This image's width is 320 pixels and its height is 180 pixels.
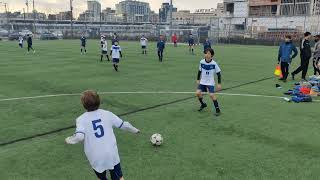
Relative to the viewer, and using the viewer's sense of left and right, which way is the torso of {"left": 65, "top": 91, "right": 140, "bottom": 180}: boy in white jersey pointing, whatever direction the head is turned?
facing away from the viewer

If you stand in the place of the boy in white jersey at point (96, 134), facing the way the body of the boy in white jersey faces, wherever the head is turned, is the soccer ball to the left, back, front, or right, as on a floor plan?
front

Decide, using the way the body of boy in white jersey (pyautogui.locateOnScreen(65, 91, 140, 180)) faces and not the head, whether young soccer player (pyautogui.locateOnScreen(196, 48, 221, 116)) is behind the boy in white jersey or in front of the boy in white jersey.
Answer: in front

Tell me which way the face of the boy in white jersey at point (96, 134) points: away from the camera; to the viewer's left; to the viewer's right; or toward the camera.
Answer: away from the camera
